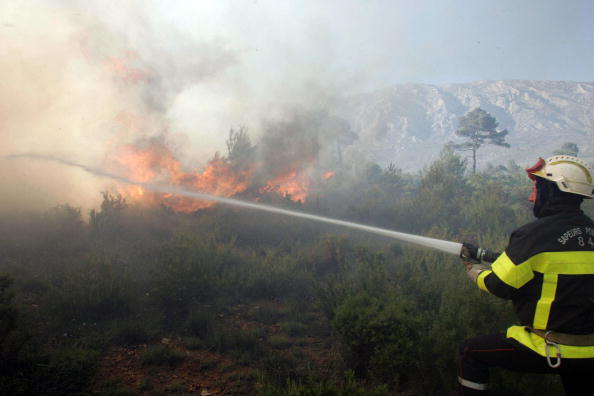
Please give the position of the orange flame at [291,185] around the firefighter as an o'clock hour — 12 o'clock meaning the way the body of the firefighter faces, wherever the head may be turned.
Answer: The orange flame is roughly at 12 o'clock from the firefighter.

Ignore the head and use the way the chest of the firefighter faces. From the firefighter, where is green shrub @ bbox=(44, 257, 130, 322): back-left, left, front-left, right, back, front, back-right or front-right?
front-left

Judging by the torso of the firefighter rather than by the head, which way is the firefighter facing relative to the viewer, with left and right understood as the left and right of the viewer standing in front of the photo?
facing away from the viewer and to the left of the viewer

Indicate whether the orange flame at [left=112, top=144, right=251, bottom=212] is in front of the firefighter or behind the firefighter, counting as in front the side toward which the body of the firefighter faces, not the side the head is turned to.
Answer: in front

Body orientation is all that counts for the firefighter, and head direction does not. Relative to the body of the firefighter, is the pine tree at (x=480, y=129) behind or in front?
in front

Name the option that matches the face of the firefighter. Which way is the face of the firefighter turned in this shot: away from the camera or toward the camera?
away from the camera
